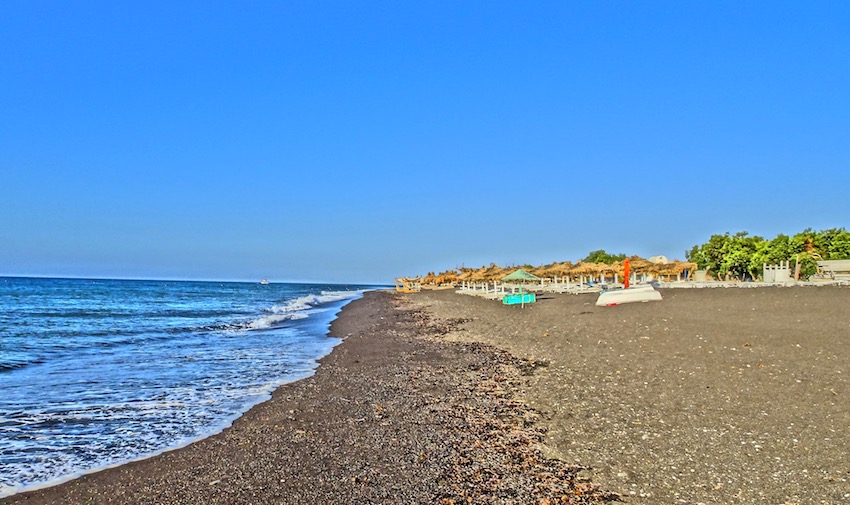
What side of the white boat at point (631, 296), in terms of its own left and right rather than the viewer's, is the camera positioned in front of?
left
